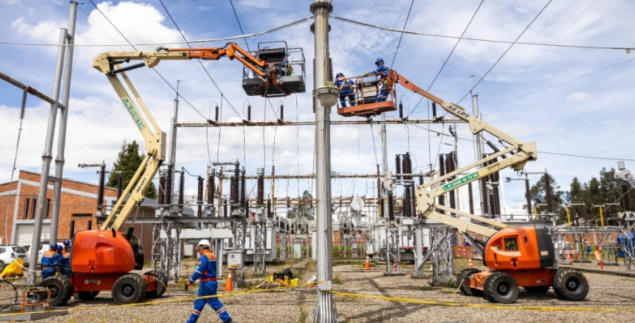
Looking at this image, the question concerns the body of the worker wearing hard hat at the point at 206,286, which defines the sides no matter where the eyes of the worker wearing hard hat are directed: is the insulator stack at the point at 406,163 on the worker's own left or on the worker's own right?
on the worker's own right

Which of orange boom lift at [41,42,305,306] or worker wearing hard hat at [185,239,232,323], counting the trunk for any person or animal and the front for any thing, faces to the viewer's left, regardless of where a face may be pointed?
the worker wearing hard hat

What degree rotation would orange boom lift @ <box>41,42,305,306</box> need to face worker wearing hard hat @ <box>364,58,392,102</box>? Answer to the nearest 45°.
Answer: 0° — it already faces them

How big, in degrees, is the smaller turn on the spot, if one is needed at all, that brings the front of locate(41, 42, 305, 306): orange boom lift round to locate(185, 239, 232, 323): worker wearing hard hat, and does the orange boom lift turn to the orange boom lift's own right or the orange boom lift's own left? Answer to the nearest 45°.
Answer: approximately 90° to the orange boom lift's own right

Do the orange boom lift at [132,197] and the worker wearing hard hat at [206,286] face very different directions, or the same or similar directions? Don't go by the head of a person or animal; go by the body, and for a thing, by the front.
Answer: very different directions

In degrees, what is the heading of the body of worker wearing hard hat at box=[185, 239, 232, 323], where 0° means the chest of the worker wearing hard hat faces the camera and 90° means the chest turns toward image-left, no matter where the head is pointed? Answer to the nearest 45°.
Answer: approximately 90°

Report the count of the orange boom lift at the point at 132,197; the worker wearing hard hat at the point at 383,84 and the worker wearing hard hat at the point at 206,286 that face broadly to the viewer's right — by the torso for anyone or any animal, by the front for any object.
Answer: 1

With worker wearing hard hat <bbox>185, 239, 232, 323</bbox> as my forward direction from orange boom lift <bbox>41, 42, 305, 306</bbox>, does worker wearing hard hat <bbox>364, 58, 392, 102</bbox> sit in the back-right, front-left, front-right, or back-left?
front-left

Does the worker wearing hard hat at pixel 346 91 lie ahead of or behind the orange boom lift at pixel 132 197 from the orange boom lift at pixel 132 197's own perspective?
ahead

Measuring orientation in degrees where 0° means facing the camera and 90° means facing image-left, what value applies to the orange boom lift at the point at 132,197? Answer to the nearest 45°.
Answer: approximately 270°

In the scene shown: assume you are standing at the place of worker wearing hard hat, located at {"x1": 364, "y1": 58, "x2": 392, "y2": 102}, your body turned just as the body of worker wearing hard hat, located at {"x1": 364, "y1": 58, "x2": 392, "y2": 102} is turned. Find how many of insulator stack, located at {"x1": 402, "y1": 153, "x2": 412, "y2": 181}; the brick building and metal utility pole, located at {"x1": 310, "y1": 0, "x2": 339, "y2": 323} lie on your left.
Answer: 1

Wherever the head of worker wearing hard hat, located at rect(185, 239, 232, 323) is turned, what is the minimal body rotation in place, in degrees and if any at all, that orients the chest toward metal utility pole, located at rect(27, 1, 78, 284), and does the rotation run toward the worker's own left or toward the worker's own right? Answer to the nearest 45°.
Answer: approximately 45° to the worker's own right

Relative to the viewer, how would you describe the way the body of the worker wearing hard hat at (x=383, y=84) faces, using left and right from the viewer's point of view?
facing to the left of the viewer
